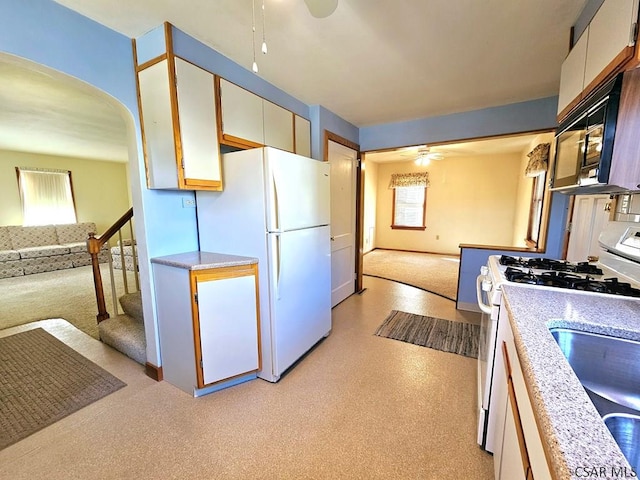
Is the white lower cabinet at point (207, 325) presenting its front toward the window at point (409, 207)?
no

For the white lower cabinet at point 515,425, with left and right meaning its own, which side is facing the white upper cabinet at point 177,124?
front

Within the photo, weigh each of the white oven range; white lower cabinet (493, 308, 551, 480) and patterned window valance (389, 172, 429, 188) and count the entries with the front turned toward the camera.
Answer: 1

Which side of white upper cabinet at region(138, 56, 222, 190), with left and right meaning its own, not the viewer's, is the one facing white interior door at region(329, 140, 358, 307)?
left

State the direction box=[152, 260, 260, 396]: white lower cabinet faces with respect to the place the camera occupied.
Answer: facing the viewer and to the right of the viewer

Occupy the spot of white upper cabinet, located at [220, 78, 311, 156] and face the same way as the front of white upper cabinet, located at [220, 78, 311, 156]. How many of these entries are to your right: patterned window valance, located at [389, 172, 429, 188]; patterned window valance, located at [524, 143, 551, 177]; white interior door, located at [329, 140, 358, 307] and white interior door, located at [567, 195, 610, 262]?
0

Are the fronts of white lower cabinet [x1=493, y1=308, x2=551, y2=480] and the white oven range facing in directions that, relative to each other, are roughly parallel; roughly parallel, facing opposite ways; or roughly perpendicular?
roughly parallel

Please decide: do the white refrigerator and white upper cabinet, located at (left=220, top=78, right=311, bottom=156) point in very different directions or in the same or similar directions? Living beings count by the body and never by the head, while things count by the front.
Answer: same or similar directions

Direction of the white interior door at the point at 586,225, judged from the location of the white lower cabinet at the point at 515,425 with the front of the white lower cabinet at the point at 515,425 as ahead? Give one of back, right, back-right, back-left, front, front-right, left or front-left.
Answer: right

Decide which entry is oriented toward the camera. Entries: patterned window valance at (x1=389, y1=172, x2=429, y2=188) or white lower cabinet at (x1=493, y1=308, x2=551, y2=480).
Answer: the patterned window valance

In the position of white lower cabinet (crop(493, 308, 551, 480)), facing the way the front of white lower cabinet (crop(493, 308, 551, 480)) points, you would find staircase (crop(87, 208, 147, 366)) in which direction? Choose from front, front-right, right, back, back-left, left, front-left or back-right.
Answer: front

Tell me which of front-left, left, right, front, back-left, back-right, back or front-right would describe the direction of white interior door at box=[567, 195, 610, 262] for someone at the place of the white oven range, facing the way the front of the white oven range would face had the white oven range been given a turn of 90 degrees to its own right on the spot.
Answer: front

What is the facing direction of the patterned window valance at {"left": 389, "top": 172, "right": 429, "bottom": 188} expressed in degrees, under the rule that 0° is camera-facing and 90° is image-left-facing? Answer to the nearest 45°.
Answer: approximately 0°

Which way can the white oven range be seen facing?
to the viewer's left

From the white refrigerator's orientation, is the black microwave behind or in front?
in front

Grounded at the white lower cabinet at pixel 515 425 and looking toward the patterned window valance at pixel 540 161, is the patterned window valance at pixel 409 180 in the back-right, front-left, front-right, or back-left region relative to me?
front-left

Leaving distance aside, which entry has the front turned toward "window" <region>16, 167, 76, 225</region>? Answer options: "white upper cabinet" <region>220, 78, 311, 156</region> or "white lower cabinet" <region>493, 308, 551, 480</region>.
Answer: the white lower cabinet

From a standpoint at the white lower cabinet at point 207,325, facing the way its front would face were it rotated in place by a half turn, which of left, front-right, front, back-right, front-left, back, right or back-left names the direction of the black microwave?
back
